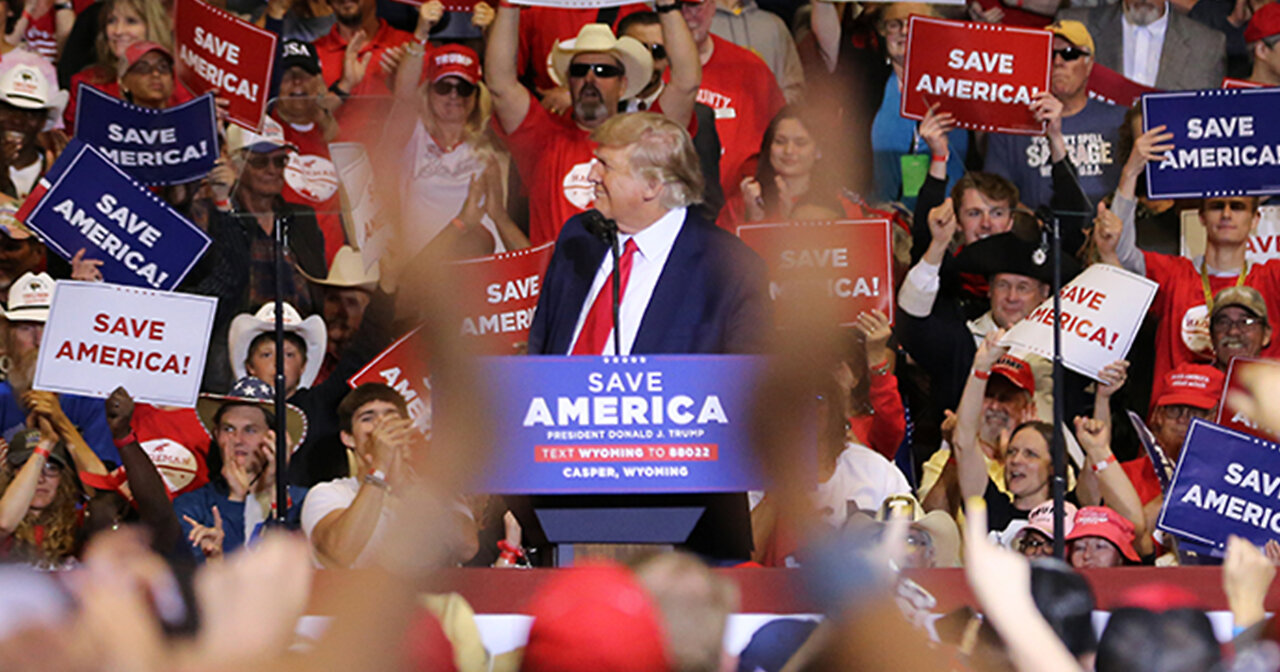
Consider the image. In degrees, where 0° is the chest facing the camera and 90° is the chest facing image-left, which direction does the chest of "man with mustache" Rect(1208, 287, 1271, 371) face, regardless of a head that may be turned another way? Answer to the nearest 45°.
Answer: approximately 0°

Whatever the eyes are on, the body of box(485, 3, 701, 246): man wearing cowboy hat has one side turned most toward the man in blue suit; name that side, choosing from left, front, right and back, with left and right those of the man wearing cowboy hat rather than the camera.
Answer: front

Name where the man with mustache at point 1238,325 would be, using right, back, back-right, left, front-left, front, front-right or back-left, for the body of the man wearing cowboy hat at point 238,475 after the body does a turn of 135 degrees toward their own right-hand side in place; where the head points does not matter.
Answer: back-right

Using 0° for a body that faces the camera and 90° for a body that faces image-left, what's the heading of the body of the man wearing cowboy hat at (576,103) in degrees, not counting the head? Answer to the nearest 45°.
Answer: approximately 0°

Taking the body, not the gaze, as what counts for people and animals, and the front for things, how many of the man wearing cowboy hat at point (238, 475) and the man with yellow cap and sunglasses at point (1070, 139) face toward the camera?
2

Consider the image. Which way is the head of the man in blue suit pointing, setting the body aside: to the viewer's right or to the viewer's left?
to the viewer's left

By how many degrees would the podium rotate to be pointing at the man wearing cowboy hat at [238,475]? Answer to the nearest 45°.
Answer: approximately 135° to its right

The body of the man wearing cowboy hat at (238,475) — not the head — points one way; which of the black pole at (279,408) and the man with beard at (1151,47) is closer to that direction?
the black pole

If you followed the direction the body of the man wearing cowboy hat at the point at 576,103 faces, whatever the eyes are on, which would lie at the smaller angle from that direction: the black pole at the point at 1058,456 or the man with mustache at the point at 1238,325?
the black pole

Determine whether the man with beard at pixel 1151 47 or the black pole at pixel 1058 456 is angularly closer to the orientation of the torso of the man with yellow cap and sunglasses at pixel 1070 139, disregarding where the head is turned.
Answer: the black pole

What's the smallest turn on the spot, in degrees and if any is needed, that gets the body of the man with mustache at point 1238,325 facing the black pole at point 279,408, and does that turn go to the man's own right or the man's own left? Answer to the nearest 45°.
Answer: approximately 45° to the man's own right
